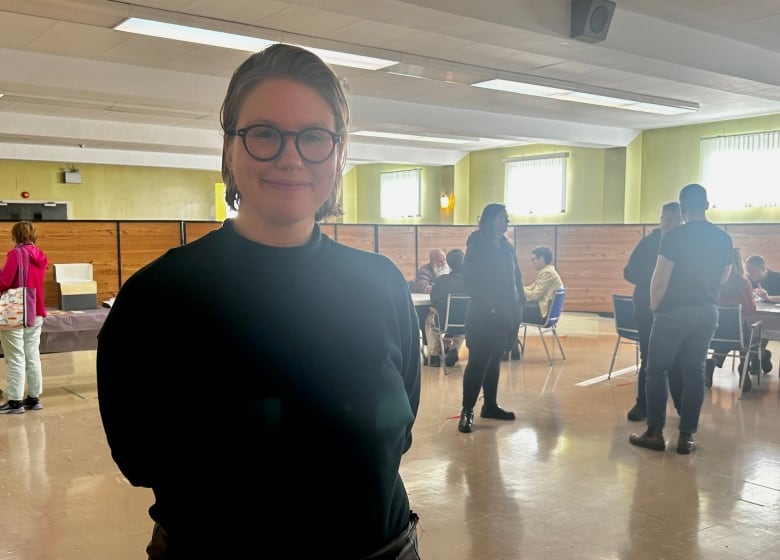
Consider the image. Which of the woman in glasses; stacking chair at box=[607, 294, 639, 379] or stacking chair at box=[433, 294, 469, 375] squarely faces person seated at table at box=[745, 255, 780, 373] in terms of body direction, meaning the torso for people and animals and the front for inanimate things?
stacking chair at box=[607, 294, 639, 379]

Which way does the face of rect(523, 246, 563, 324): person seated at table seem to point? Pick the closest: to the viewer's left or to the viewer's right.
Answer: to the viewer's left

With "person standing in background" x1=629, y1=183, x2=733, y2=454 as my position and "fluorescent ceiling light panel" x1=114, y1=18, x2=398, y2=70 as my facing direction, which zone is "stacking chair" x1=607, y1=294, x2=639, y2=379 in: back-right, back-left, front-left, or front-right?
front-right

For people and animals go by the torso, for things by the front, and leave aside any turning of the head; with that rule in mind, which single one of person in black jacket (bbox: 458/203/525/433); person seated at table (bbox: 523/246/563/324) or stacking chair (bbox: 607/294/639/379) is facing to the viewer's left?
the person seated at table

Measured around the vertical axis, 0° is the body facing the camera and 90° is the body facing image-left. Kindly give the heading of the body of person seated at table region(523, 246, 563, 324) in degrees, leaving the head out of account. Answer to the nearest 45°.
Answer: approximately 90°

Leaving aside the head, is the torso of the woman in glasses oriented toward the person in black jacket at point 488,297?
no

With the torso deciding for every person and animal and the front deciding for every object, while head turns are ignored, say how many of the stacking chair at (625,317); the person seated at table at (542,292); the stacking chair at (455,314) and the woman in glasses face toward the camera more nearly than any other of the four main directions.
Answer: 1

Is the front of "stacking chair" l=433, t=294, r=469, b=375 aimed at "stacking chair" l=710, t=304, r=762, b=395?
no

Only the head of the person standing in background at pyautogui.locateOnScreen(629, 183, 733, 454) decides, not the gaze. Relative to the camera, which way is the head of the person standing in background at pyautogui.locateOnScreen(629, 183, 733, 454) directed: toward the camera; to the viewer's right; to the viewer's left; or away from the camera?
away from the camera

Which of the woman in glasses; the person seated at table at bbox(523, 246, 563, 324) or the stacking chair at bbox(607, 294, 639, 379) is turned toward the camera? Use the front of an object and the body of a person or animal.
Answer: the woman in glasses

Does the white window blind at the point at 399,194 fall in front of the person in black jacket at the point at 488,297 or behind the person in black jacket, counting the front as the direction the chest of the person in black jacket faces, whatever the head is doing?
behind

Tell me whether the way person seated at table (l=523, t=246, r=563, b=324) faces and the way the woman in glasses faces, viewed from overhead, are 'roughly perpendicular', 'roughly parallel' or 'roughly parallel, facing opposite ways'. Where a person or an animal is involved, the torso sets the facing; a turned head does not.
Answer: roughly perpendicular

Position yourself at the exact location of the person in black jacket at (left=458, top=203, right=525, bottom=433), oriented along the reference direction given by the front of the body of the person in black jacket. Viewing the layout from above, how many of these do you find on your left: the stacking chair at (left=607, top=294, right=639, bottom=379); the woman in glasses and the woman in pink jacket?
1

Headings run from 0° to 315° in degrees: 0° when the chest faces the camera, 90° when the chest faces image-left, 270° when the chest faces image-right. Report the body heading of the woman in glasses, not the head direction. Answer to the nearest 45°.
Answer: approximately 0°

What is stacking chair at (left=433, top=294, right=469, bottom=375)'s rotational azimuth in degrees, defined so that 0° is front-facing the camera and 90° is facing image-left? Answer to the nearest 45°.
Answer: approximately 135°

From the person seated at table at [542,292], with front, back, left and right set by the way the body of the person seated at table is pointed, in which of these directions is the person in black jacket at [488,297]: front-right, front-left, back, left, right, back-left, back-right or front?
left

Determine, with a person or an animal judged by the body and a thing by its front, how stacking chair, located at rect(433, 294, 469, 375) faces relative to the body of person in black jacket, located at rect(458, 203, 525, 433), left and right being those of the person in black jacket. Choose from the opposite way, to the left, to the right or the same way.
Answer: the opposite way

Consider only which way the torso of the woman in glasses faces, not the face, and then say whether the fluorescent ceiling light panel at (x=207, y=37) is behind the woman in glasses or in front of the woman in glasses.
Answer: behind
